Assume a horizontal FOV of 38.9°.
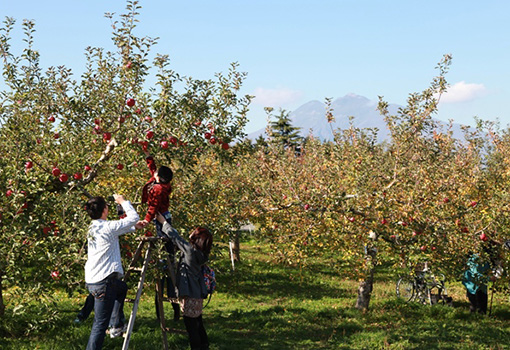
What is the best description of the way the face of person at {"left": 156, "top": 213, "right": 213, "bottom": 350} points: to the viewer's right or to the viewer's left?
to the viewer's left

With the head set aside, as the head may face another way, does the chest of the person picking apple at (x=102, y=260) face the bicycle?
yes

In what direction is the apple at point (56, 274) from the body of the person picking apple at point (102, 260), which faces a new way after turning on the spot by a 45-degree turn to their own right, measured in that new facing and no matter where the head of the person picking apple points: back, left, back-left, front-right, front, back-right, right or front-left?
back-left

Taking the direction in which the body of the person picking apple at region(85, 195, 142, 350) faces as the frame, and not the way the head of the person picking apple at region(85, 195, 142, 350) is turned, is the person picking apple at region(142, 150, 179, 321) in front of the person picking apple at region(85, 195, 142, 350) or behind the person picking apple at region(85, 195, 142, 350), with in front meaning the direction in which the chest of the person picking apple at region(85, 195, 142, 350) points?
in front
